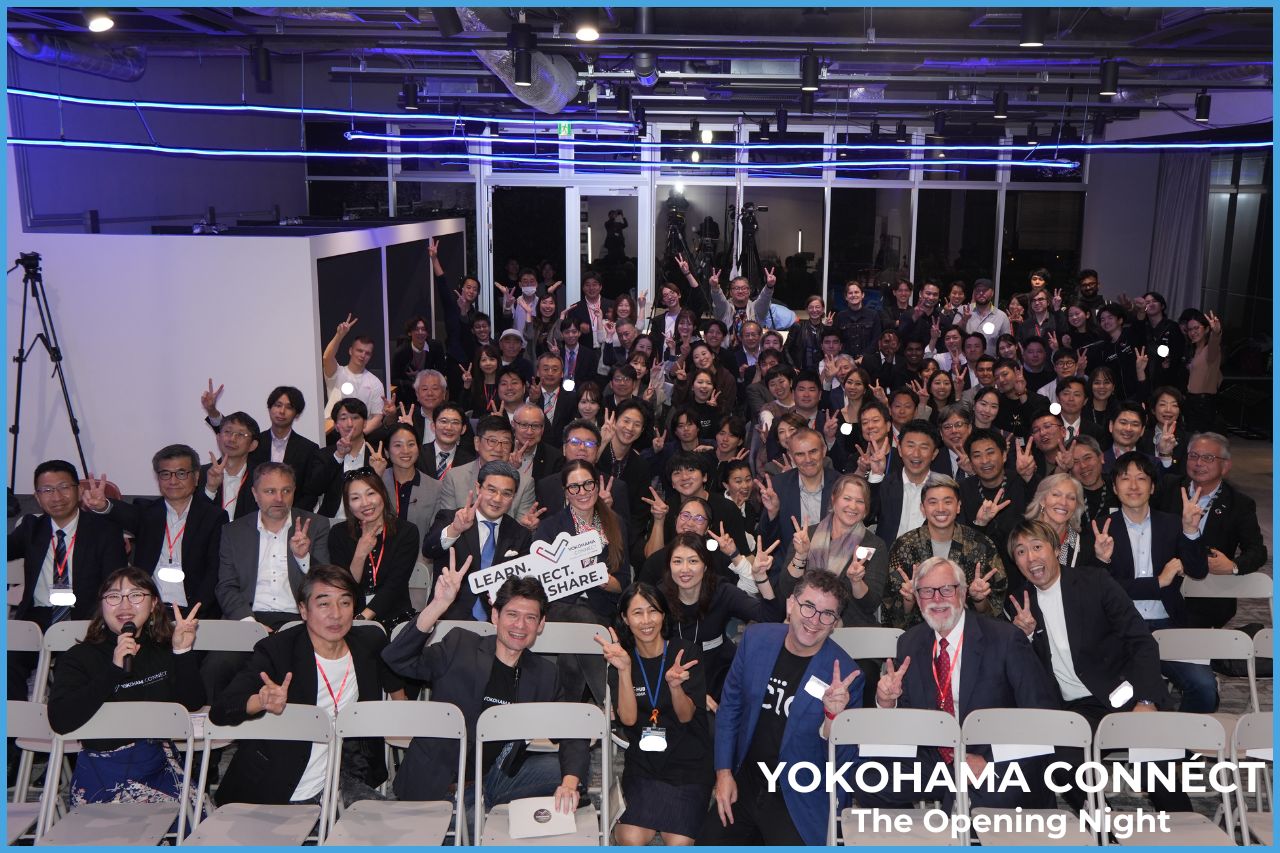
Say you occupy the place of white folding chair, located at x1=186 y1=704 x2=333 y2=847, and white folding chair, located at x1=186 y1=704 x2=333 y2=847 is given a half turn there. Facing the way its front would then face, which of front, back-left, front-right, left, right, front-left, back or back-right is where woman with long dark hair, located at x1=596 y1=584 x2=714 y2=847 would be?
right

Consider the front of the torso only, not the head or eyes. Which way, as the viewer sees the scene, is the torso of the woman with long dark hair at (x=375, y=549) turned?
toward the camera

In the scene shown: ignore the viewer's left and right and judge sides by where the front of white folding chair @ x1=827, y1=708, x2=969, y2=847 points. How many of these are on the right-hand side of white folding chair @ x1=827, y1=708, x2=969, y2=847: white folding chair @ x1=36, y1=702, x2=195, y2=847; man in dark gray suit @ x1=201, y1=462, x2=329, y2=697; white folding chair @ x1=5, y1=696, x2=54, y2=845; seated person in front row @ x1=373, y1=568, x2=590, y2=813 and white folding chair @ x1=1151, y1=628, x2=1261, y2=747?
4

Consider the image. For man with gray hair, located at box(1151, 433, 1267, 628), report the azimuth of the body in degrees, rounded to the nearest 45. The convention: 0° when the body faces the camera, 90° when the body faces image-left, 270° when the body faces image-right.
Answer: approximately 45°

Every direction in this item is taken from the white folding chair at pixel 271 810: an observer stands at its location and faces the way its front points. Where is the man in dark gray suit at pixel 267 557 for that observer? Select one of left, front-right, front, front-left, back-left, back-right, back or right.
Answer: back

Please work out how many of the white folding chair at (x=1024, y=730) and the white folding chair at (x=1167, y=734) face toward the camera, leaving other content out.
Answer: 2

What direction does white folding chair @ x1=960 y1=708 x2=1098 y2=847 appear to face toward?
toward the camera

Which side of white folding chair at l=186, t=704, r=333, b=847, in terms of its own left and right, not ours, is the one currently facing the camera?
front

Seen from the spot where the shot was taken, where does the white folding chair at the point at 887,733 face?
facing the viewer

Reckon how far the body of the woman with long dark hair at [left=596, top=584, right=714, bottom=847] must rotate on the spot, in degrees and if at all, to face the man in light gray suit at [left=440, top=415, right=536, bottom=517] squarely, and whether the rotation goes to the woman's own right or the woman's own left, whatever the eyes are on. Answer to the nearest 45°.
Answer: approximately 135° to the woman's own right

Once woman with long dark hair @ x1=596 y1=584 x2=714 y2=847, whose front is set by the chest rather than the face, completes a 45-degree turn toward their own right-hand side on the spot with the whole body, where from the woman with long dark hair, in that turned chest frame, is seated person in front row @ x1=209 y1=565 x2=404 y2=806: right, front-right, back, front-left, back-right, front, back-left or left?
front-right

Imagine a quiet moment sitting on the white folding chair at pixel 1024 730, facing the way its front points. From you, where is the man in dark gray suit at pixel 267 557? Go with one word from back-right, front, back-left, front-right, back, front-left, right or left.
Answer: right

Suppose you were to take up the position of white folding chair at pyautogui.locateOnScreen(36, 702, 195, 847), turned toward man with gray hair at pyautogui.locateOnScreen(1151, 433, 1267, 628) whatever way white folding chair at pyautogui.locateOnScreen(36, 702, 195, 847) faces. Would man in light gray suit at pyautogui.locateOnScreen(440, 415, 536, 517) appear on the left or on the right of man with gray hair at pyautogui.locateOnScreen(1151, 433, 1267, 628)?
left

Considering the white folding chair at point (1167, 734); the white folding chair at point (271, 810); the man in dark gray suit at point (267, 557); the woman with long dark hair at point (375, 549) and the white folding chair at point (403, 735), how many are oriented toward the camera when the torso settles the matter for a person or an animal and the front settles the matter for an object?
5
